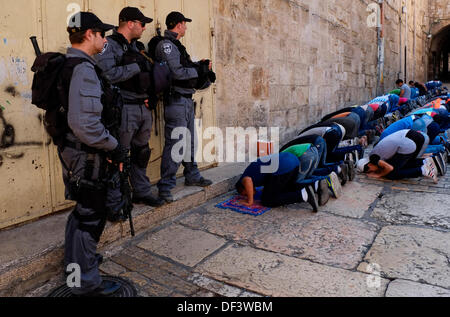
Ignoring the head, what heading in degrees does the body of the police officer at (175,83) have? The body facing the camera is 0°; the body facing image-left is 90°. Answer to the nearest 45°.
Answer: approximately 270°

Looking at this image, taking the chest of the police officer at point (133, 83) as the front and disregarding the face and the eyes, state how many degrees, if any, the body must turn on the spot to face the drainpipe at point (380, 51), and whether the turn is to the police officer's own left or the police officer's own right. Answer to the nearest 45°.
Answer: approximately 45° to the police officer's own left

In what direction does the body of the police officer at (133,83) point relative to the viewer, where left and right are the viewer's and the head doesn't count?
facing to the right of the viewer

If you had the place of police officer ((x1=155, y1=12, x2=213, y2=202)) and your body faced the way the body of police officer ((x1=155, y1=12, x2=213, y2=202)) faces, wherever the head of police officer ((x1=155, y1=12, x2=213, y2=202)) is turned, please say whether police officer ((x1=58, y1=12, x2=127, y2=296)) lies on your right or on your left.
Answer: on your right

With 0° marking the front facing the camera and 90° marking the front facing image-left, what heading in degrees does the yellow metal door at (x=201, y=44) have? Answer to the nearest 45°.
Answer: approximately 315°

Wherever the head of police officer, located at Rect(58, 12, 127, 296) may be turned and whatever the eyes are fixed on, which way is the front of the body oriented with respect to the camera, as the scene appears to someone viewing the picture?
to the viewer's right

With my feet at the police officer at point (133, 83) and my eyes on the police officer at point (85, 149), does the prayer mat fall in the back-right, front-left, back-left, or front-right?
back-left

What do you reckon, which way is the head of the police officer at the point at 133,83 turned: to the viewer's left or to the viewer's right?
to the viewer's right
